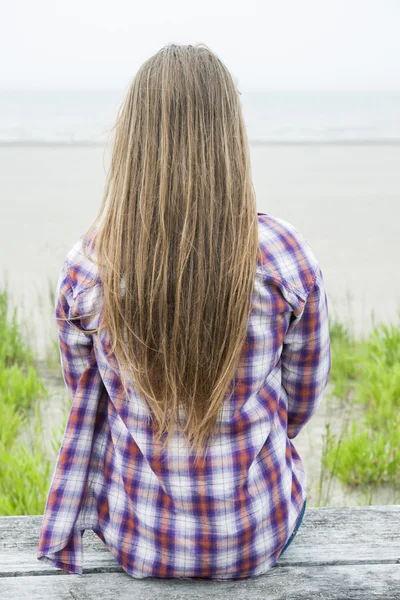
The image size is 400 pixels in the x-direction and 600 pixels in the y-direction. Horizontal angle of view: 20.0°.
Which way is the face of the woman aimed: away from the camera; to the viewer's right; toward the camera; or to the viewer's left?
away from the camera

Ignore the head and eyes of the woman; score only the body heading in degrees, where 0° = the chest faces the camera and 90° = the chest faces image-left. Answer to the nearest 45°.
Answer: approximately 180°
